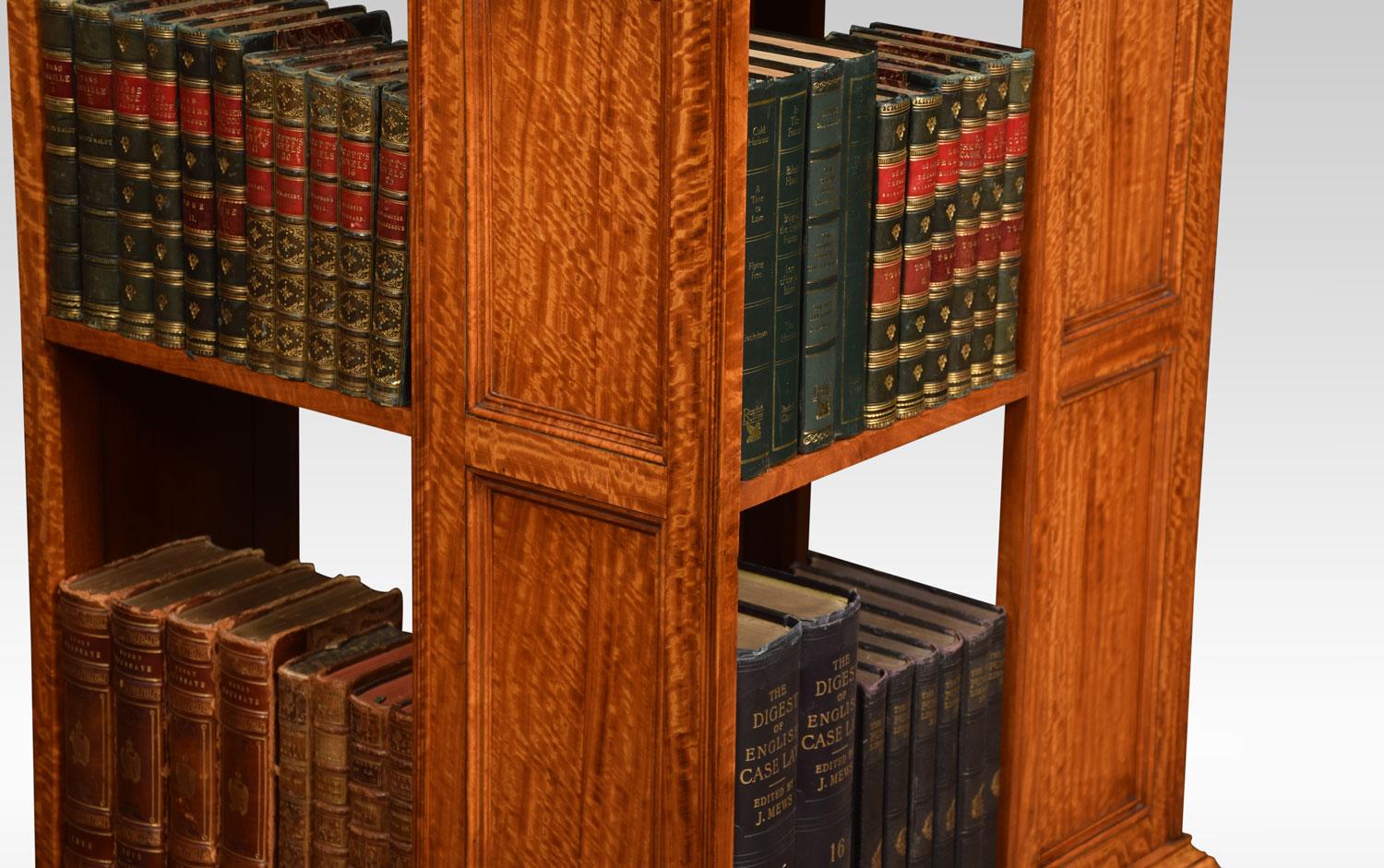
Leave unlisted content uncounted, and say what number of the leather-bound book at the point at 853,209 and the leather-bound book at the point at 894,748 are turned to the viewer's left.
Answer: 0

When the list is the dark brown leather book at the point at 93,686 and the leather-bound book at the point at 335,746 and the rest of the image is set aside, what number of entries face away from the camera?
0

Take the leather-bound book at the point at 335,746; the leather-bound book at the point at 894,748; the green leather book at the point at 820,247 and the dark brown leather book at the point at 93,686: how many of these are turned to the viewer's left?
0

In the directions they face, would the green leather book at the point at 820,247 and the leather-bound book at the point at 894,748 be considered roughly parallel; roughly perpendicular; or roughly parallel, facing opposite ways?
roughly parallel
